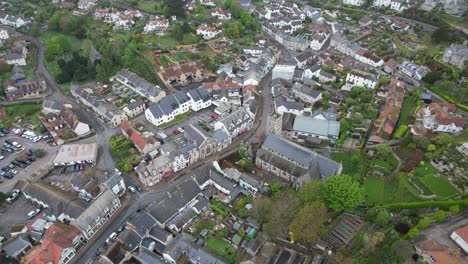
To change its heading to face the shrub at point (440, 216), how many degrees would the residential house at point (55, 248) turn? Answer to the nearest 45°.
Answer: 0° — it already faces it

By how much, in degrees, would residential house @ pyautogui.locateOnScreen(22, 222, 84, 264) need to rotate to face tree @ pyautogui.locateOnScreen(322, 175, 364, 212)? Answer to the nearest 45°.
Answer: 0° — it already faces it

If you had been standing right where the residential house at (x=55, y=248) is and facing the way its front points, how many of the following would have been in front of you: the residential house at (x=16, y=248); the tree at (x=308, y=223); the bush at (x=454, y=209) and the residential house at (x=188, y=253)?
3

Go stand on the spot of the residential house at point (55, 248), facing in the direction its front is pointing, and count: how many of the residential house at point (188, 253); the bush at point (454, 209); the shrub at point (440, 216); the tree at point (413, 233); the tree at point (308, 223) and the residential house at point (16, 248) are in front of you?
5

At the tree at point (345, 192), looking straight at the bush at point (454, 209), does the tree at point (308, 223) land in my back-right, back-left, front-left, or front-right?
back-right

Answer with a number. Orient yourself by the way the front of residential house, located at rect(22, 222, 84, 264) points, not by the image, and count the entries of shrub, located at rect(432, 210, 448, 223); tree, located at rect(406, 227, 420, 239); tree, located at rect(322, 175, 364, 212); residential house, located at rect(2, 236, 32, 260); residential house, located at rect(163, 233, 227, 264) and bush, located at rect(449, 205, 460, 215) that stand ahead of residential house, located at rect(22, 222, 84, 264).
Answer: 5

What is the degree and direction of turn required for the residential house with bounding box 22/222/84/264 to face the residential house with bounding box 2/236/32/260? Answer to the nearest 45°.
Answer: approximately 180°

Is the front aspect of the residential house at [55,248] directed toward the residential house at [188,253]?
yes

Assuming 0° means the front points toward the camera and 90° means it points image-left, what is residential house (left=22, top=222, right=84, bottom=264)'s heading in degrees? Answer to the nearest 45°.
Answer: approximately 315°

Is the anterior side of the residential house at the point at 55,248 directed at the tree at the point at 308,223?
yes

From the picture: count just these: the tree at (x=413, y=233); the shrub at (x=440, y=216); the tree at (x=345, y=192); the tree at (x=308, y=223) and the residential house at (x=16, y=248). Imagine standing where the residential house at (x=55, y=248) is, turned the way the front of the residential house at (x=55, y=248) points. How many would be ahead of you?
4
